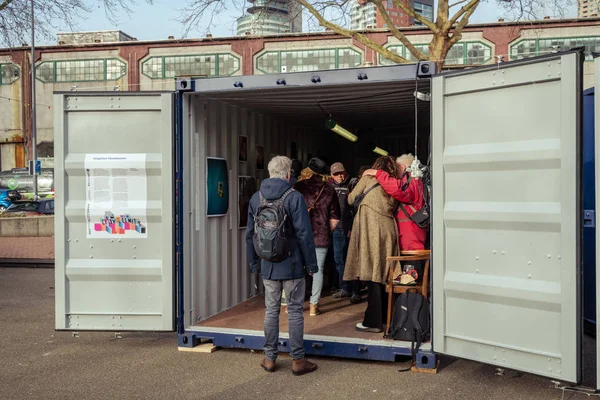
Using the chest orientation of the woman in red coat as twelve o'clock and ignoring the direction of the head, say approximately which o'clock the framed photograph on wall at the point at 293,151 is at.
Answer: The framed photograph on wall is roughly at 2 o'clock from the woman in red coat.

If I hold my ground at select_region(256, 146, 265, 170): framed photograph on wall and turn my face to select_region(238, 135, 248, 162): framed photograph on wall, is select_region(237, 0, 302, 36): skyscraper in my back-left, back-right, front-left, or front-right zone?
back-right

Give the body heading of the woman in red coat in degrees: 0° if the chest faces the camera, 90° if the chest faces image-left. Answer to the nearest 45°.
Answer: approximately 90°

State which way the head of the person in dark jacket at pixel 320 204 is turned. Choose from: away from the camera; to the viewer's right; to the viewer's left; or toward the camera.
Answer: away from the camera

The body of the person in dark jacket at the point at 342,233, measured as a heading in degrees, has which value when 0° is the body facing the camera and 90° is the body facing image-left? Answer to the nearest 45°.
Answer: approximately 0°

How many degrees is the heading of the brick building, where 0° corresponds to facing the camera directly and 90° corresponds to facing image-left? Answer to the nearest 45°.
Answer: approximately 0°

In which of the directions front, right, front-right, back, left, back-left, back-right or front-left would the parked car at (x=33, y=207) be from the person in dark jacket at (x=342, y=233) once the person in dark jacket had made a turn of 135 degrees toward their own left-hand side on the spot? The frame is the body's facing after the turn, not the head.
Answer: left

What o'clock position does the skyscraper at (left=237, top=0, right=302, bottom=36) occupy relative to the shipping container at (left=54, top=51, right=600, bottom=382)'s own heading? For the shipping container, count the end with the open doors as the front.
The skyscraper is roughly at 6 o'clock from the shipping container.

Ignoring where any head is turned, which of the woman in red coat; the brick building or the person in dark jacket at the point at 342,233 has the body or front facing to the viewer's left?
the woman in red coat

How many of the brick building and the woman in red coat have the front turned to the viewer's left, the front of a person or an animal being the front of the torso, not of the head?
1
